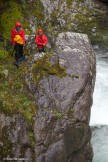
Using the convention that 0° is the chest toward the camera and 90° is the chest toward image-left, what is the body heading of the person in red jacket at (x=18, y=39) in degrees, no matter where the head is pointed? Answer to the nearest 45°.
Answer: approximately 0°
